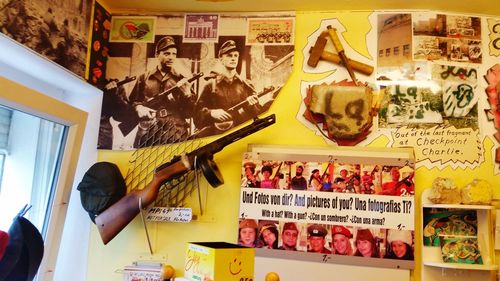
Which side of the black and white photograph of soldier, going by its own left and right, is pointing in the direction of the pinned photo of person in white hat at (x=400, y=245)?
left

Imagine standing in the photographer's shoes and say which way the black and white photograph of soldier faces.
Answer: facing the viewer

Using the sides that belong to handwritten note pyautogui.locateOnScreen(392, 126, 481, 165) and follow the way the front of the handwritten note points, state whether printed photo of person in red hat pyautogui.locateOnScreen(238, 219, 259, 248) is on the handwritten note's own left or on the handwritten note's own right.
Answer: on the handwritten note's own right

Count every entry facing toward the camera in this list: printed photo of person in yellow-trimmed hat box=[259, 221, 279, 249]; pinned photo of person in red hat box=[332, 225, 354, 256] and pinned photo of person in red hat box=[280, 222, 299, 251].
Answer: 3

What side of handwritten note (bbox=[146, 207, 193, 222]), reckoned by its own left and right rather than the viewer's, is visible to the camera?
front

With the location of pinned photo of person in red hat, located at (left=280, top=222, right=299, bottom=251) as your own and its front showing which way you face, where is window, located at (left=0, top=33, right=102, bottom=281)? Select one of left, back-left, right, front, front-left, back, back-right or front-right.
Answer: right

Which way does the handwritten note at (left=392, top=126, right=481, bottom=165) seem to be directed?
toward the camera
